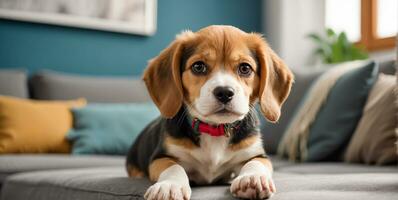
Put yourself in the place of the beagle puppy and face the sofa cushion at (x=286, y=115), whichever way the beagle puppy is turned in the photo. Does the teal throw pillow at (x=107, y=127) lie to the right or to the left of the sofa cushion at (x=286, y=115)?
left

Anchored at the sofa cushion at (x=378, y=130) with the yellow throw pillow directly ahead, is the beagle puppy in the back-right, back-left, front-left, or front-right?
front-left

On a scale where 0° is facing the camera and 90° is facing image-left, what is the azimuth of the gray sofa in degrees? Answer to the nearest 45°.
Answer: approximately 0°

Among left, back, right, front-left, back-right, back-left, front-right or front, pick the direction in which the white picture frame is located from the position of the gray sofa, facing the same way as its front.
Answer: back

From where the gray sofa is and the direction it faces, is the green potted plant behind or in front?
behind

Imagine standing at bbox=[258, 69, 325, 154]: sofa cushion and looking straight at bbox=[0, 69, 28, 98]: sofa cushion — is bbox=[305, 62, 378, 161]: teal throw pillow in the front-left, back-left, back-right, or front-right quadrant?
back-left
